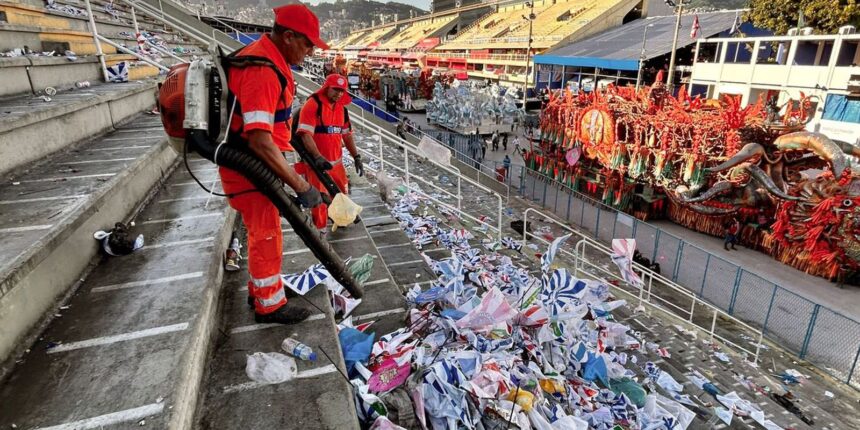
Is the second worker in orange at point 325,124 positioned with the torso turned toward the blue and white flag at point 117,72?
no

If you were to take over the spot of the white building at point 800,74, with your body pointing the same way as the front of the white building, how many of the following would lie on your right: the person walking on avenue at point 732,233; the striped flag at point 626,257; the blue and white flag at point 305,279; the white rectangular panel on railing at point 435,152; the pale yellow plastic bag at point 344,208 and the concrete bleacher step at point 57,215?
0

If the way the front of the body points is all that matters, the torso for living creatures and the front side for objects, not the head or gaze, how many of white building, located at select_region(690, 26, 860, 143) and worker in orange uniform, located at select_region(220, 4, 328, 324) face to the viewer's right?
1

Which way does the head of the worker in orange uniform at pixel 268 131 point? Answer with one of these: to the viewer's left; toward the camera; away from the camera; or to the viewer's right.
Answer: to the viewer's right

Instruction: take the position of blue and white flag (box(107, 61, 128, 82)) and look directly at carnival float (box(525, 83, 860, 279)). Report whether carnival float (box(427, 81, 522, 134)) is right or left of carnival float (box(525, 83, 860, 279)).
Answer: left

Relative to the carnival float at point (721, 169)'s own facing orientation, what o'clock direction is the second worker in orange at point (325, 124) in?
The second worker in orange is roughly at 2 o'clock from the carnival float.

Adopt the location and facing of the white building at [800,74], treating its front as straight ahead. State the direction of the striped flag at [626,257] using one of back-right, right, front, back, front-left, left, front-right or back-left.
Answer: front-left

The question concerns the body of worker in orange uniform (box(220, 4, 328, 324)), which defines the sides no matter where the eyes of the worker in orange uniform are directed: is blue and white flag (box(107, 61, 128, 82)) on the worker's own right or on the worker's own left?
on the worker's own left

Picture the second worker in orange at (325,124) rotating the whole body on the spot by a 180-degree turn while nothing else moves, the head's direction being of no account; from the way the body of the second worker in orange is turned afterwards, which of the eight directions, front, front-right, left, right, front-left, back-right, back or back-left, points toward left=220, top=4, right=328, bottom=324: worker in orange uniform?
back-left

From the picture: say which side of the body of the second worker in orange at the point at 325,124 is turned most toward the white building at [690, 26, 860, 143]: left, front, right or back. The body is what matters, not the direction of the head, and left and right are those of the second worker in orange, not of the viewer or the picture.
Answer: left

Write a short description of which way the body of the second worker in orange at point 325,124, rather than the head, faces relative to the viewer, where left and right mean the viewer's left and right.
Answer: facing the viewer and to the right of the viewer

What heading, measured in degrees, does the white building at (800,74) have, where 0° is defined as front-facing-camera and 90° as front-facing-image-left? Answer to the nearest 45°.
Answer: approximately 45°

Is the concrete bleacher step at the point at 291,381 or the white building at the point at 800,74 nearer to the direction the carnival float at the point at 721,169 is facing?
the concrete bleacher step

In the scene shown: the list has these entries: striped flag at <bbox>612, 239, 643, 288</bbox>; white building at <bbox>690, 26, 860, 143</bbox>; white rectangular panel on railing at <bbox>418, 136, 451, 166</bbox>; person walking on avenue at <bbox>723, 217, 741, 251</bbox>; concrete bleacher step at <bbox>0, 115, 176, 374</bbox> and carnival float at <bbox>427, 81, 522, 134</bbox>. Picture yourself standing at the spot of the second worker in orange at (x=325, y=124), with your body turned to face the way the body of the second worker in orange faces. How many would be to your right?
1

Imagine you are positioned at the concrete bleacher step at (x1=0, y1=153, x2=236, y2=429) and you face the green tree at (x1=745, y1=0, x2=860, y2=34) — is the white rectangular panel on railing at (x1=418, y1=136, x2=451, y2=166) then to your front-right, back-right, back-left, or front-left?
front-left

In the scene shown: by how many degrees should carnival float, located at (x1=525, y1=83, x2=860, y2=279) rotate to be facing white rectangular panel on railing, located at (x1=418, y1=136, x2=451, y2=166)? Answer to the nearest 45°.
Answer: approximately 90° to its right

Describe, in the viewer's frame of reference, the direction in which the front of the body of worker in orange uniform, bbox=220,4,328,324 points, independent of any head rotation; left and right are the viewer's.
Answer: facing to the right of the viewer
